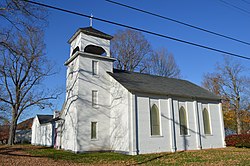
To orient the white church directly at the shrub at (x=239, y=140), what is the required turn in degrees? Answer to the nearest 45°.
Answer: approximately 135° to its left

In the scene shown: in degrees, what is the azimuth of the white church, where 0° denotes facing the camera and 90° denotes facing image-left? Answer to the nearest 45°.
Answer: approximately 45°
